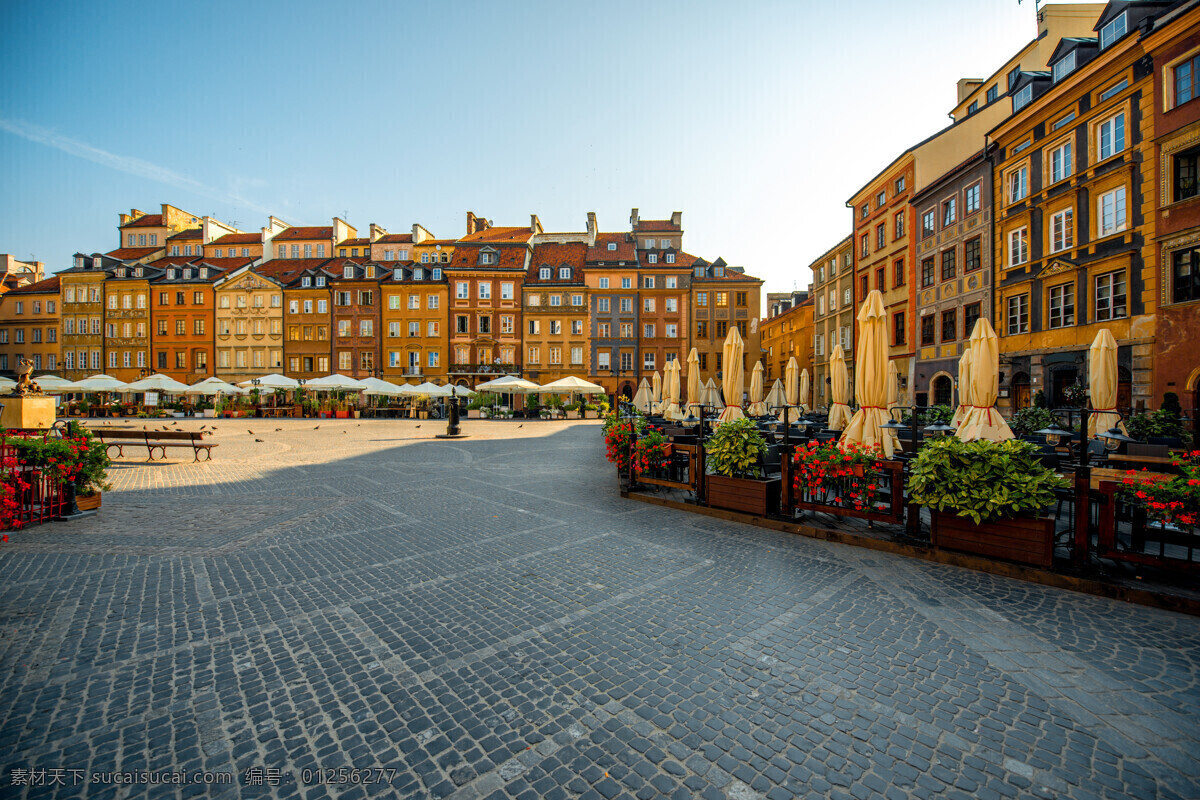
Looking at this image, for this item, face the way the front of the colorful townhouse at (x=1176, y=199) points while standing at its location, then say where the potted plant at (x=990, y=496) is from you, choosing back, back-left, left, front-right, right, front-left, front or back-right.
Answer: front-left

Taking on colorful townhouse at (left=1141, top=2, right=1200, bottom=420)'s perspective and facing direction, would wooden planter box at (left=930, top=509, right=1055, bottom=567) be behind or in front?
in front

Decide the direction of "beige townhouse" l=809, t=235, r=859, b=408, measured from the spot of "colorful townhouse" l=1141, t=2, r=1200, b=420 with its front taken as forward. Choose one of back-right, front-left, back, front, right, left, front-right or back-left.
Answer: right

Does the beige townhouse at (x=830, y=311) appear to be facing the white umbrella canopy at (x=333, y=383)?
yes

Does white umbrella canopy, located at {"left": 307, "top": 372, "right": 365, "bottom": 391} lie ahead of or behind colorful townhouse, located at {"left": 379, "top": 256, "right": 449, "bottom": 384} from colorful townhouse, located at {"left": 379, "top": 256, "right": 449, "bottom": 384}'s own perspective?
ahead

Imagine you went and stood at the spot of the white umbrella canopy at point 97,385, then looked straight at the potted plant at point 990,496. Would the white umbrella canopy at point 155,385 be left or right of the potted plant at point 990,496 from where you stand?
left

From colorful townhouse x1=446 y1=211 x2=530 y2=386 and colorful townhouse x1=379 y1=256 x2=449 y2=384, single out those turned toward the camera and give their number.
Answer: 2

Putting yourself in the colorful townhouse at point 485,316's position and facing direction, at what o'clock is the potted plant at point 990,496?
The potted plant is roughly at 12 o'clock from the colorful townhouse.

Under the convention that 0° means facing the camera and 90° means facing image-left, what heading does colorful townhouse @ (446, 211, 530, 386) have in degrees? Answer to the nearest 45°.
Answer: approximately 0°

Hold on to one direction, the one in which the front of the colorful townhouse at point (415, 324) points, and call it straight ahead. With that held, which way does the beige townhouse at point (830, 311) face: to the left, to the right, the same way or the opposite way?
to the right

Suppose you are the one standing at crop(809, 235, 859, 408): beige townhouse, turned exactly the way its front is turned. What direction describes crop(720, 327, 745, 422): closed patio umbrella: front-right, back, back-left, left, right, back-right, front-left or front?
front-left
